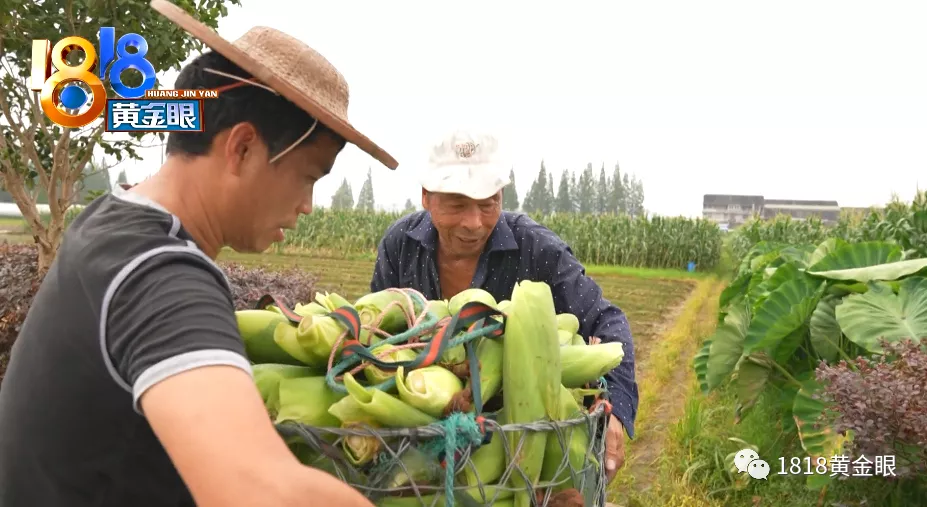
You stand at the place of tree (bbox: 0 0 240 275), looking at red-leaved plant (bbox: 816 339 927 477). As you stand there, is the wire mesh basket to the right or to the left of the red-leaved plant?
right

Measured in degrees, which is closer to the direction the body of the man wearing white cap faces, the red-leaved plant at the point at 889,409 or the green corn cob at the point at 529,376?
the green corn cob

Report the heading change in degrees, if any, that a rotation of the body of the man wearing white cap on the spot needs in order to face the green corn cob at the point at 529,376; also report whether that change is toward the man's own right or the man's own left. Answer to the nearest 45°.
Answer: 0° — they already face it

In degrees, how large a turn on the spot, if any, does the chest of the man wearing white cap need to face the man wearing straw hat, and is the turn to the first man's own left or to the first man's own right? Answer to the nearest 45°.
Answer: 0° — they already face them

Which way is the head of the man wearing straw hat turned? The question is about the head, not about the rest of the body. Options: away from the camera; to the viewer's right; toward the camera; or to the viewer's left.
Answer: to the viewer's right

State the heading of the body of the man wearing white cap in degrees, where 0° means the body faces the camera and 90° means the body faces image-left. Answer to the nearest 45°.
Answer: approximately 0°

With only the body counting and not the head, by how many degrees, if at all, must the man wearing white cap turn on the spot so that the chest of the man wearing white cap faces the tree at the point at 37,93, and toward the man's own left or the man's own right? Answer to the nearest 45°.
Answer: approximately 135° to the man's own right

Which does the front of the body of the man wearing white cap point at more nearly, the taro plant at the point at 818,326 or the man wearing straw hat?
the man wearing straw hat
